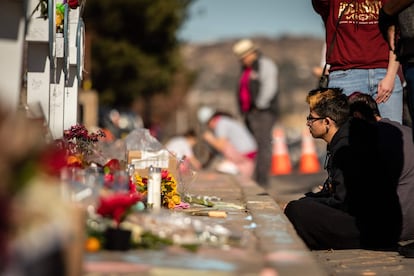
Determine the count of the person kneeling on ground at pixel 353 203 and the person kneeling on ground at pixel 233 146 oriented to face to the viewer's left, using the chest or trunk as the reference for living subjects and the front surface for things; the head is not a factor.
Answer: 2

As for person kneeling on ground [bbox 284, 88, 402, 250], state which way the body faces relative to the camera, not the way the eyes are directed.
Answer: to the viewer's left

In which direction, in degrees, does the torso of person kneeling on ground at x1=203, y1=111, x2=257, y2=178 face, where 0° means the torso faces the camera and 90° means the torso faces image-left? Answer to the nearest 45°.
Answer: approximately 90°

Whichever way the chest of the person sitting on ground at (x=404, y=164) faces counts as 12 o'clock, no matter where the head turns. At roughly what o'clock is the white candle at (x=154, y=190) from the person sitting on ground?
The white candle is roughly at 11 o'clock from the person sitting on ground.

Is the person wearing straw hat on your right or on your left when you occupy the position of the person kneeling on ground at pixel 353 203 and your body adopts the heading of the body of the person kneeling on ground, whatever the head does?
on your right

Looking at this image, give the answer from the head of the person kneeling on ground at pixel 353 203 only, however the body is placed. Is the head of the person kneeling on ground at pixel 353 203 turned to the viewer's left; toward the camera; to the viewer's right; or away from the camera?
to the viewer's left
